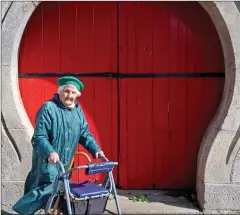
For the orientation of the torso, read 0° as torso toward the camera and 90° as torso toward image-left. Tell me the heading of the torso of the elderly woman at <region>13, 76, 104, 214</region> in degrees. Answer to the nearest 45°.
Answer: approximately 315°

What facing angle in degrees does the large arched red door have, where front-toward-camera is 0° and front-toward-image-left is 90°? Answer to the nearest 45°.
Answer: approximately 0°
